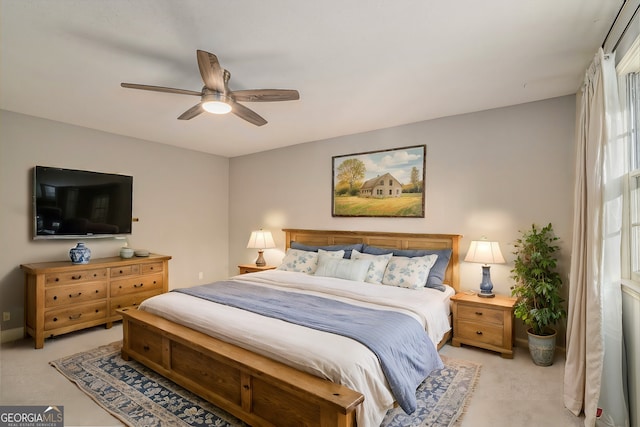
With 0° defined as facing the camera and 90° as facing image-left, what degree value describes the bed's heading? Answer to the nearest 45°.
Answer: approximately 45°

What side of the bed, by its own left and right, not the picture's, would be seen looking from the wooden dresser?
right

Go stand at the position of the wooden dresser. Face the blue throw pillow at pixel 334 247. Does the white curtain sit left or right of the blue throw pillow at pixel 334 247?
right

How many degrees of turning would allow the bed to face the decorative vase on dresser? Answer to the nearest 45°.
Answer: approximately 90° to its right

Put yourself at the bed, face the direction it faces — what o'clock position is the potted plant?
The potted plant is roughly at 7 o'clock from the bed.
